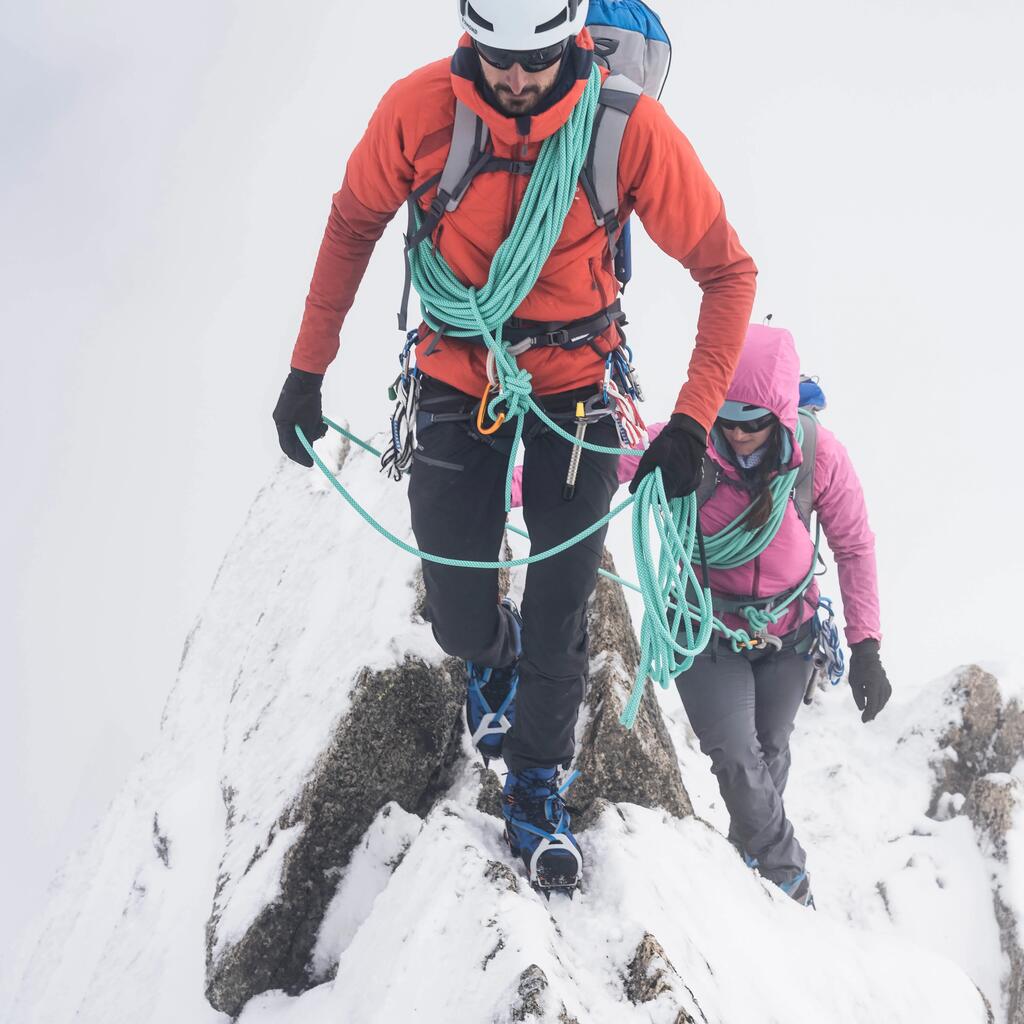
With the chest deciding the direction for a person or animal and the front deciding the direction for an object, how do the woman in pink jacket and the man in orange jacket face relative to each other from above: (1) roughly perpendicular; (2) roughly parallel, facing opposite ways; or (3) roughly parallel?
roughly parallel

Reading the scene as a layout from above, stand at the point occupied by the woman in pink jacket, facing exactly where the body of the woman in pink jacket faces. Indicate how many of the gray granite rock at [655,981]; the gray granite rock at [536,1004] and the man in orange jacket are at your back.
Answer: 0

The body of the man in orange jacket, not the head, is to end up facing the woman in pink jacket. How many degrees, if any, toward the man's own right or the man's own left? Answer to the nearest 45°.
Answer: approximately 135° to the man's own left

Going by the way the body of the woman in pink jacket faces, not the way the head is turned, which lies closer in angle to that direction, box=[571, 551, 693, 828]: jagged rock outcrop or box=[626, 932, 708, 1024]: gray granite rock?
the gray granite rock

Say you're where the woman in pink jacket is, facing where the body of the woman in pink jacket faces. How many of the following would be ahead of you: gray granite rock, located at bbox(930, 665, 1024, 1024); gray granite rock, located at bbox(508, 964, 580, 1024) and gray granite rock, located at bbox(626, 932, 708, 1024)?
2

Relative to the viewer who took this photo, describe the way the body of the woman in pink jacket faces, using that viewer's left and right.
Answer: facing the viewer

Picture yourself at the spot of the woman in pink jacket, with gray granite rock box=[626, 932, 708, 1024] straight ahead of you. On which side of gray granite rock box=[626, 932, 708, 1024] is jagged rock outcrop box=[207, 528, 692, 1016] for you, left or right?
right

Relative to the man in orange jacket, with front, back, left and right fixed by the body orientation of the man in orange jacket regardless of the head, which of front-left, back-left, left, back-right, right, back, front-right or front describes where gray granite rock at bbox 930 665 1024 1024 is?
back-left

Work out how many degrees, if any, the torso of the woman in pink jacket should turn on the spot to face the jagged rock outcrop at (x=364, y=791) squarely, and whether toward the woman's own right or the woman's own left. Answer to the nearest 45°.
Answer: approximately 45° to the woman's own right

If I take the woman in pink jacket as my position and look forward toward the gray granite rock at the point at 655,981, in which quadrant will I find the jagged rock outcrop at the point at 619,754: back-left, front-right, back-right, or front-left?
front-right

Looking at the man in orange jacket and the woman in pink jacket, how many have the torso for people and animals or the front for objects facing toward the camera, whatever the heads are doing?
2

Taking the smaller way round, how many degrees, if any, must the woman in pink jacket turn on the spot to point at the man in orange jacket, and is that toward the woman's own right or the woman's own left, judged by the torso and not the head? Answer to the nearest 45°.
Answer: approximately 45° to the woman's own right

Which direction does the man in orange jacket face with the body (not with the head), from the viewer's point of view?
toward the camera

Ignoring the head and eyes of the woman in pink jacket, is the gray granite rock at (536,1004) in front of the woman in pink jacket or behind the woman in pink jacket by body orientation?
in front

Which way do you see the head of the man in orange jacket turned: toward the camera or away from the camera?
toward the camera
